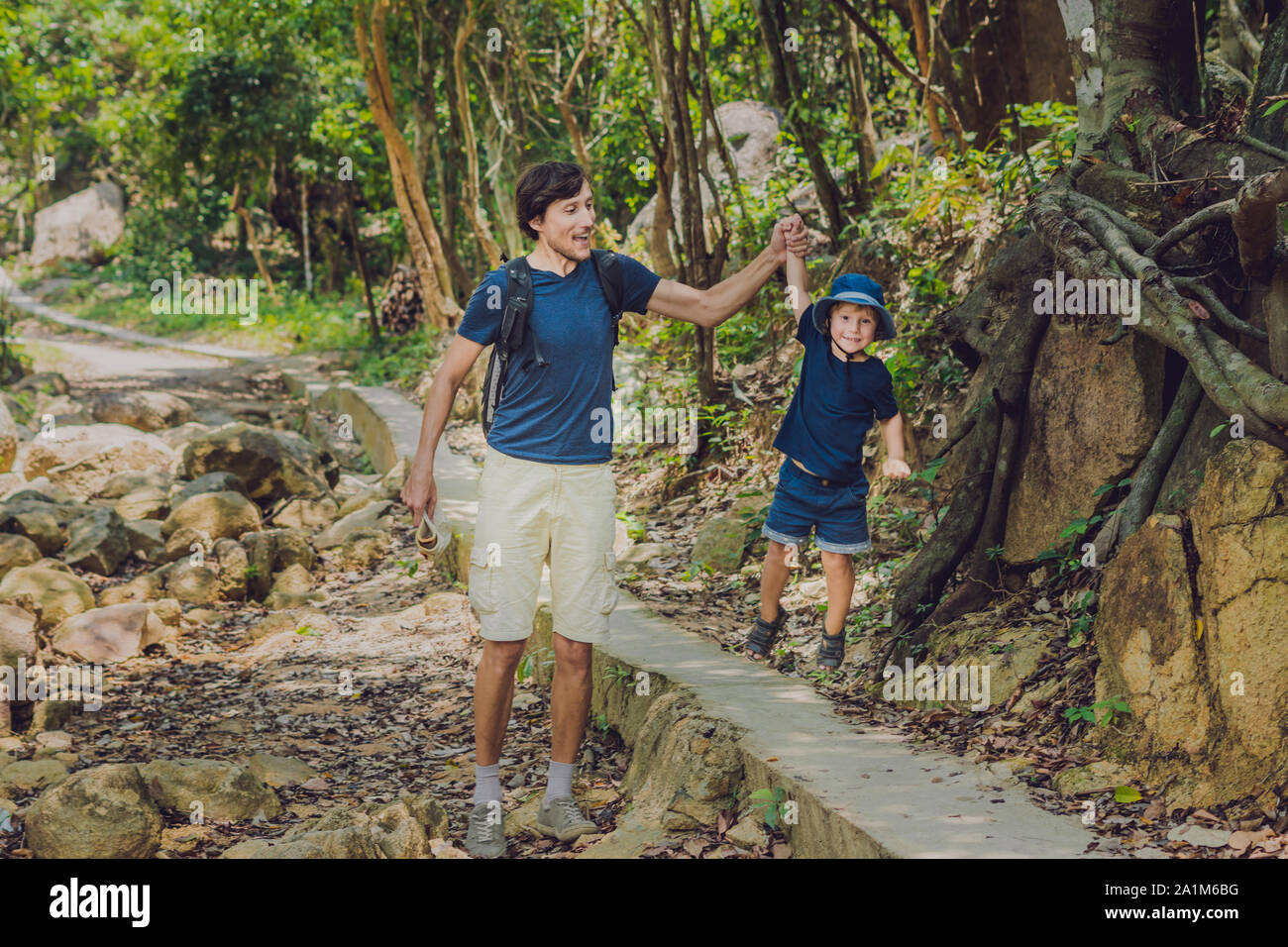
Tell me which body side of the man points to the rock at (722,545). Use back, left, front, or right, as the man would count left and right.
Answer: back

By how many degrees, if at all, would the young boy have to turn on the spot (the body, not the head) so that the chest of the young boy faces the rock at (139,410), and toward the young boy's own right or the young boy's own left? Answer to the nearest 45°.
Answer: approximately 135° to the young boy's own right

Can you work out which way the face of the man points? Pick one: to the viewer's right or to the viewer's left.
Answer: to the viewer's right

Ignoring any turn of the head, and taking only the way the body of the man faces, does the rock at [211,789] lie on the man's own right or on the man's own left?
on the man's own right

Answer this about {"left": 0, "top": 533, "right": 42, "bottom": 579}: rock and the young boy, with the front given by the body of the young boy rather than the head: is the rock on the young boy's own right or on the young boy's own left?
on the young boy's own right

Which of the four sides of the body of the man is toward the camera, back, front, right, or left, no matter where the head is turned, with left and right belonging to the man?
front

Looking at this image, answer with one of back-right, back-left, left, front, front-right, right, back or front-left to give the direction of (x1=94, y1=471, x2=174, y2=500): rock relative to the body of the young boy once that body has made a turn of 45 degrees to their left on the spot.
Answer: back

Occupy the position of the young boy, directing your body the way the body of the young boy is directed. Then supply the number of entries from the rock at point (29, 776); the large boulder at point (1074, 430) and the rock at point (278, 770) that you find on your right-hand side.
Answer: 2

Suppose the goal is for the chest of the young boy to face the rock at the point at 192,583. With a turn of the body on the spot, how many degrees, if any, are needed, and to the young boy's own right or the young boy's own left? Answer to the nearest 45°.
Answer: approximately 135° to the young boy's own right

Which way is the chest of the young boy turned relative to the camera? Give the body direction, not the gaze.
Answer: toward the camera

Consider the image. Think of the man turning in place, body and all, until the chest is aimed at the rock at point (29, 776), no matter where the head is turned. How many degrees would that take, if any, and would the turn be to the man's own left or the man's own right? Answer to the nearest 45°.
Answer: approximately 135° to the man's own right
